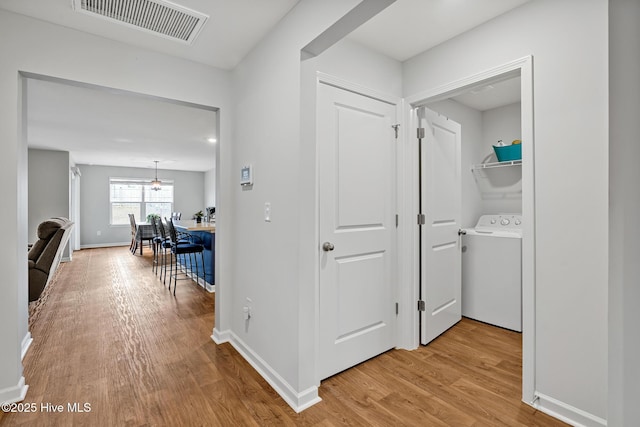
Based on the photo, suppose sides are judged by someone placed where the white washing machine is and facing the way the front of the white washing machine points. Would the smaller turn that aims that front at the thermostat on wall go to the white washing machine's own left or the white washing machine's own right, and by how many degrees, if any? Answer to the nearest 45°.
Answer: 0° — it already faces it

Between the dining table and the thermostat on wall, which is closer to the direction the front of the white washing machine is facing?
the thermostat on wall

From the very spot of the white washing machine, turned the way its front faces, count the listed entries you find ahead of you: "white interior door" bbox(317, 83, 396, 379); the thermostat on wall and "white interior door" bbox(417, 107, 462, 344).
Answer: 3

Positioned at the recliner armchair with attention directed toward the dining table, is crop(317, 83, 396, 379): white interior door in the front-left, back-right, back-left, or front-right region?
back-right
